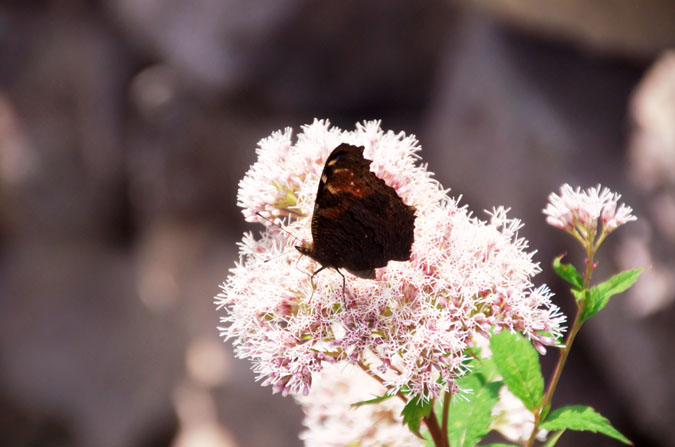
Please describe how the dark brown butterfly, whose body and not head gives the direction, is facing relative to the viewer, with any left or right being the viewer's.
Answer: facing to the left of the viewer
